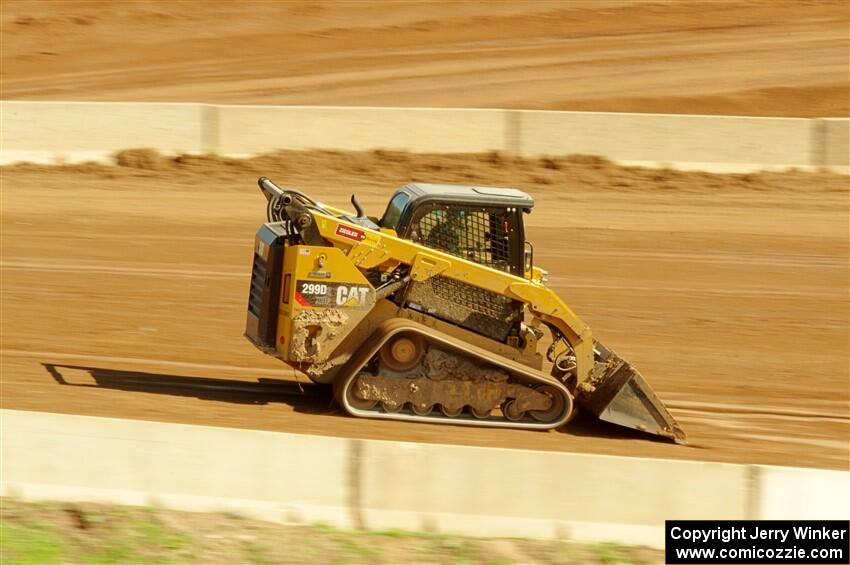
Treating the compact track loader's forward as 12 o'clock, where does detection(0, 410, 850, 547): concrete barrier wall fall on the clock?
The concrete barrier wall is roughly at 3 o'clock from the compact track loader.

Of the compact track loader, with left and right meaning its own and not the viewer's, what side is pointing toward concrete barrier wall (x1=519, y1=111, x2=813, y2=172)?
left

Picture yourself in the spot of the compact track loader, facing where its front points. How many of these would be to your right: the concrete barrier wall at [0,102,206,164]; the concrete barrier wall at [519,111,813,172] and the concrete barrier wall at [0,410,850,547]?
1

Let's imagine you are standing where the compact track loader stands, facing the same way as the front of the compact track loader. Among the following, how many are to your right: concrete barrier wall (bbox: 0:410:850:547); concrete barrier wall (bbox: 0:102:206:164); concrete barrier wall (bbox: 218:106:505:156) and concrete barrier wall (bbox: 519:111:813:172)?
1

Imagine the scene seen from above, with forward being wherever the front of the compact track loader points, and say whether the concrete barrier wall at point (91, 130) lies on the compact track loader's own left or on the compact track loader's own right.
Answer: on the compact track loader's own left

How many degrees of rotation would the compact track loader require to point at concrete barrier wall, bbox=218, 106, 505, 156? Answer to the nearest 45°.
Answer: approximately 90° to its left

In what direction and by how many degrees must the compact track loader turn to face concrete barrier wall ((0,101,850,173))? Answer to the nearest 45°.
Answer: approximately 90° to its left

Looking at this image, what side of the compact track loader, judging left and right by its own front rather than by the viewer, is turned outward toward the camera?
right

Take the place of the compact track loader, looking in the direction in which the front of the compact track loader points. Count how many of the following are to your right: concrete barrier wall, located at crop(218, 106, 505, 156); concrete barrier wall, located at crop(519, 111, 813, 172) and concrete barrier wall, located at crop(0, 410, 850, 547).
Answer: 1
